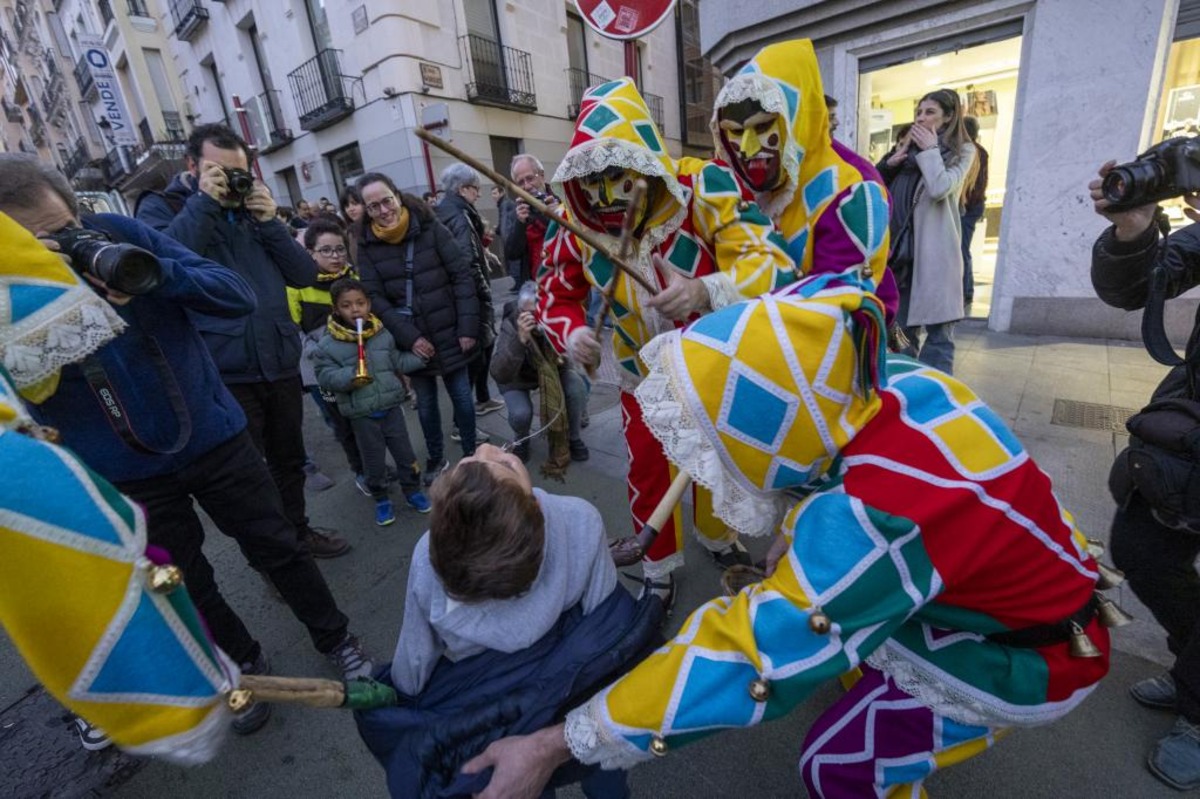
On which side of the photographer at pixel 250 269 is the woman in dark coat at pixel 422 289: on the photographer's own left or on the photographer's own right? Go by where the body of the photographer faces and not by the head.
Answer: on the photographer's own left

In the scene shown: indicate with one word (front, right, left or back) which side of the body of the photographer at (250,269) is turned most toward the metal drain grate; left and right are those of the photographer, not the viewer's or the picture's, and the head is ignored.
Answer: front

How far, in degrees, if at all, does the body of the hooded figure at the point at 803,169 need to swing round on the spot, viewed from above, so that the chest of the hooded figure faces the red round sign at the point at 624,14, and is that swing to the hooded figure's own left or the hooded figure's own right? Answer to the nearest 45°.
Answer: approximately 90° to the hooded figure's own right

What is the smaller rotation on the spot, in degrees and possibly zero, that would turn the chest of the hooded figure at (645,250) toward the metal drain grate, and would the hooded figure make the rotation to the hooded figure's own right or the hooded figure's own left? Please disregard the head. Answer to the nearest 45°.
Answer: approximately 180°

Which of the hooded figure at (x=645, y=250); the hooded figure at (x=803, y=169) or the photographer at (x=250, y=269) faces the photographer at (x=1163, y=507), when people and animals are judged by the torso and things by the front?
the photographer at (x=250, y=269)

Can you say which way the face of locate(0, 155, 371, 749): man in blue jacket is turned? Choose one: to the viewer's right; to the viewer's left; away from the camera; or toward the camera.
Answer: to the viewer's right
